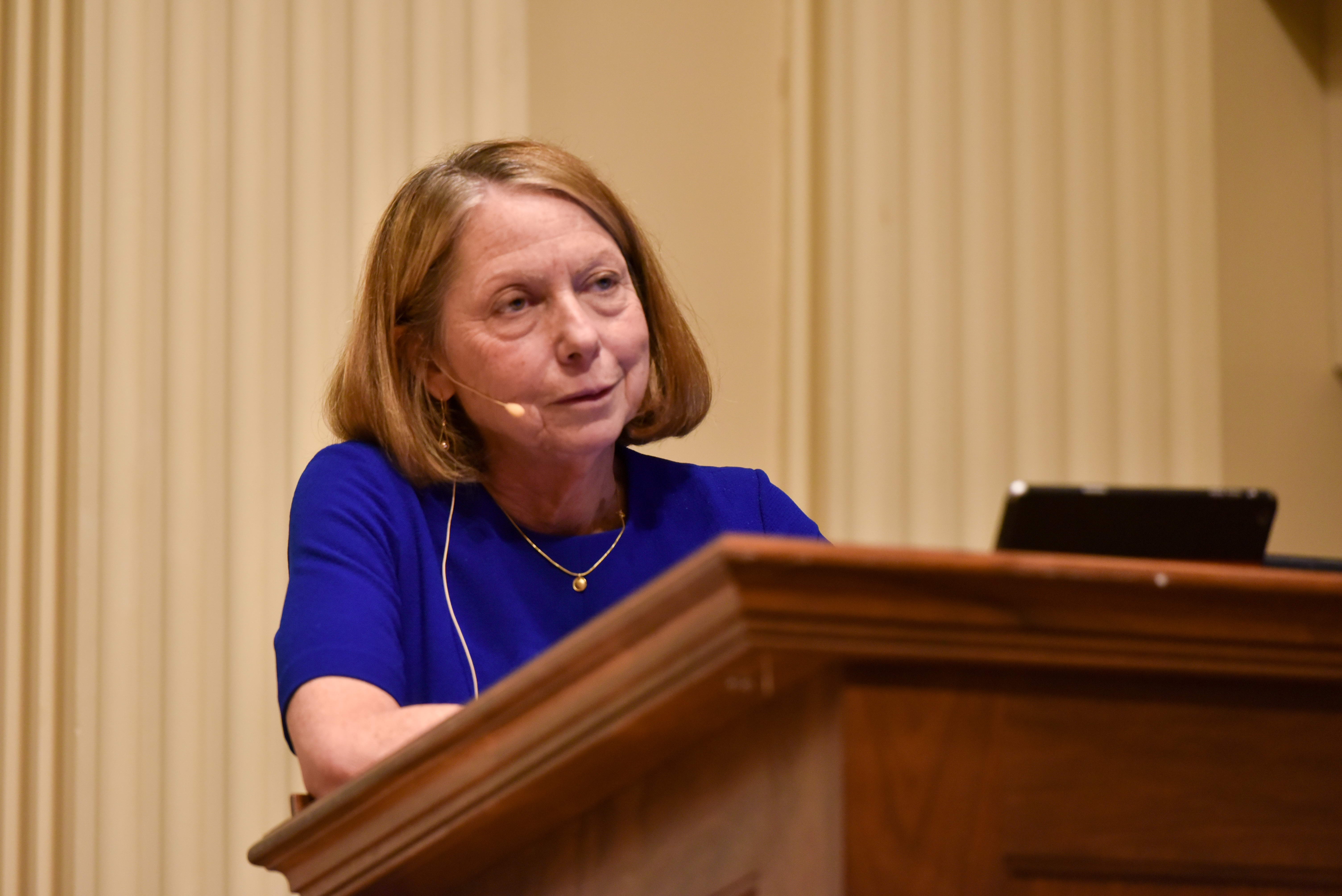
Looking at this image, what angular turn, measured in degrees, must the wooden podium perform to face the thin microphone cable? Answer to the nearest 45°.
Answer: approximately 180°

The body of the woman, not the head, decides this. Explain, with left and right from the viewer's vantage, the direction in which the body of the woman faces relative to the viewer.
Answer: facing the viewer and to the right of the viewer

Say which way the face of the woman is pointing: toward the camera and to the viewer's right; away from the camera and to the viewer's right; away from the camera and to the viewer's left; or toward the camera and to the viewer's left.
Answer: toward the camera and to the viewer's right

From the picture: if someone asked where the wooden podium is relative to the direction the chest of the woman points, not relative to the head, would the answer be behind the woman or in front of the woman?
in front

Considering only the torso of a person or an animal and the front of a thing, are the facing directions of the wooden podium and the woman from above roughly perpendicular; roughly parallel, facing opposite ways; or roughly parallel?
roughly parallel
